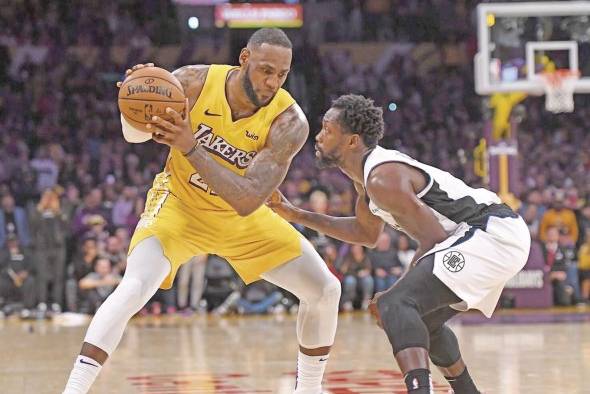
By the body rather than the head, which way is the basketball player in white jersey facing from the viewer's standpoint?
to the viewer's left

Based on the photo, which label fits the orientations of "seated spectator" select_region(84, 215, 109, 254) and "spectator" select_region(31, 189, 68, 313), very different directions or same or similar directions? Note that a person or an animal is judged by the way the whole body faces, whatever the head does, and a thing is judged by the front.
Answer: same or similar directions

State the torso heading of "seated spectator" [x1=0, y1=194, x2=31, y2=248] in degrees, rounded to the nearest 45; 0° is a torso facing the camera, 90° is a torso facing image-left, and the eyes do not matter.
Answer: approximately 0°

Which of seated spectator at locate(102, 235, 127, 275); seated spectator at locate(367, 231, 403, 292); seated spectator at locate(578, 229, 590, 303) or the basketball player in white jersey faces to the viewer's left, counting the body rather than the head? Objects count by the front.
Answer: the basketball player in white jersey

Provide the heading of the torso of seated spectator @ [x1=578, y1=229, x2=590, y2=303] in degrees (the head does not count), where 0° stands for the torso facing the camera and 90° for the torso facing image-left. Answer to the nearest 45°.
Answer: approximately 0°

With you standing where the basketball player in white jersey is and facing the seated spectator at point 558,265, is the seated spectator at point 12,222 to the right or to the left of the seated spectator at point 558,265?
left

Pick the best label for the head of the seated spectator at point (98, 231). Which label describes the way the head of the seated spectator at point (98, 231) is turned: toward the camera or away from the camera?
toward the camera

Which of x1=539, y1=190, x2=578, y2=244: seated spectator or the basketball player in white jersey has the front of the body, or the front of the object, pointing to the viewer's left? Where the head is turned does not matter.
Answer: the basketball player in white jersey

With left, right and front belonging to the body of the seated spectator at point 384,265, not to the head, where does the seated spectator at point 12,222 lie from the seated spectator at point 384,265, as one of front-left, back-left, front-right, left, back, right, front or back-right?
right

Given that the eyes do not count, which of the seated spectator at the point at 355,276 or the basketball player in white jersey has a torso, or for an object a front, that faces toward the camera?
the seated spectator

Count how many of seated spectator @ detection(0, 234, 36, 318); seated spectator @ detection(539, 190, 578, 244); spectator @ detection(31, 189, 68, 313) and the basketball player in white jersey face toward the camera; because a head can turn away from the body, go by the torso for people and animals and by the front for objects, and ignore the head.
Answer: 3

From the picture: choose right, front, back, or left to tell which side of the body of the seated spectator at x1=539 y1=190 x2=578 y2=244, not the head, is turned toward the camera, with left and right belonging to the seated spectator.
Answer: front

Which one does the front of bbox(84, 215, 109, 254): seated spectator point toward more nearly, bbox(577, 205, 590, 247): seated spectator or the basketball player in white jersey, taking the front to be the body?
the basketball player in white jersey

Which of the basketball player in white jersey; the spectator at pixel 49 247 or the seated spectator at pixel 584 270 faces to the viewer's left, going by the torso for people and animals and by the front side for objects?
the basketball player in white jersey

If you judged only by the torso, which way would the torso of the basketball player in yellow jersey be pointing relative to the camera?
toward the camera

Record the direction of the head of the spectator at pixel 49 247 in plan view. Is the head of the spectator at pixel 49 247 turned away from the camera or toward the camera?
toward the camera
